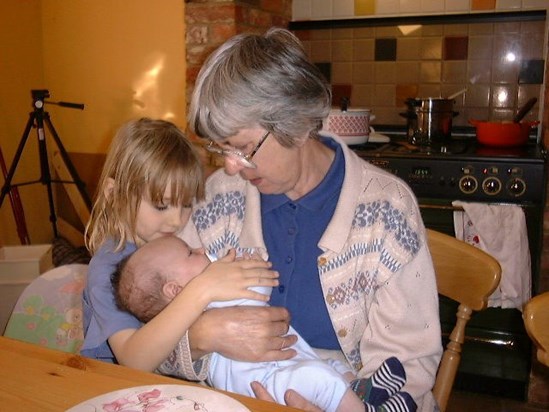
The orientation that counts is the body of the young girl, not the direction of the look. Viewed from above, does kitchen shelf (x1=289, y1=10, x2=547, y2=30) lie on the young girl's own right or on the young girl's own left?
on the young girl's own left

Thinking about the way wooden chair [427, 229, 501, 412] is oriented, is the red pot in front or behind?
behind

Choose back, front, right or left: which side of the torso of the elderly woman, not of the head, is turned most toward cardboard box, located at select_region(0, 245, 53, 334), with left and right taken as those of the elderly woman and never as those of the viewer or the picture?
right

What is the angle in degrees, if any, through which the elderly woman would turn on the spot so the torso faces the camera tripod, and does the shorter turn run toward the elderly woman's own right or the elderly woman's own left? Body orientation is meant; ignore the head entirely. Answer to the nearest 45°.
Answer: approximately 90° to the elderly woman's own right

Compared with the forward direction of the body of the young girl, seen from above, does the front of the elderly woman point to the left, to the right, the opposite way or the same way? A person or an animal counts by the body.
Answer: to the right

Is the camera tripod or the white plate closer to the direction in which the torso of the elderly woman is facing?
the white plate
